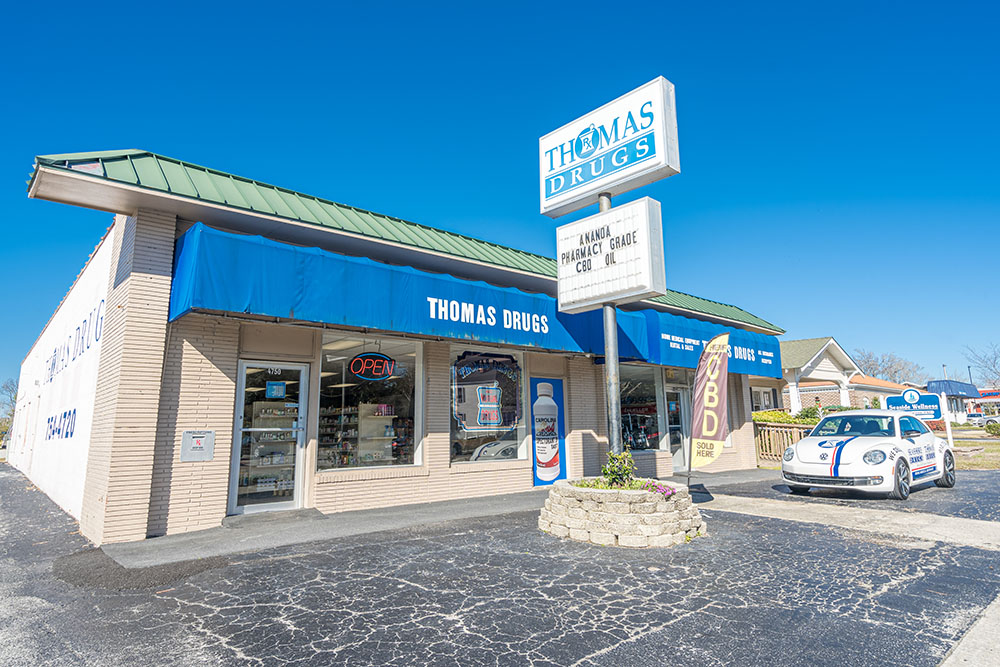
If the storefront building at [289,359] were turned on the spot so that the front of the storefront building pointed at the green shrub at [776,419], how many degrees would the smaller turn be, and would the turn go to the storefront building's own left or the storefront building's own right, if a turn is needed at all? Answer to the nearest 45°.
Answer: approximately 90° to the storefront building's own left

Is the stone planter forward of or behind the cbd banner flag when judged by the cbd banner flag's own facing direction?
forward

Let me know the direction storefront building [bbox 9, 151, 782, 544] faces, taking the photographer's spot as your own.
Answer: facing the viewer and to the right of the viewer

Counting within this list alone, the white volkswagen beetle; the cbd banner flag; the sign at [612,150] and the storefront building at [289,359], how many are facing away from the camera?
0

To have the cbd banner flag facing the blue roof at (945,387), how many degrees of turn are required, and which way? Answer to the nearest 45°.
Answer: approximately 135° to its left

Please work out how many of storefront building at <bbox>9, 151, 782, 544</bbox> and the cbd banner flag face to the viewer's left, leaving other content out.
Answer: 0

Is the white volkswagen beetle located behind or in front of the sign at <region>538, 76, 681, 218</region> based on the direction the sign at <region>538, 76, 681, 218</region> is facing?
behind

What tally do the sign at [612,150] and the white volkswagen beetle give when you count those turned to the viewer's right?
0

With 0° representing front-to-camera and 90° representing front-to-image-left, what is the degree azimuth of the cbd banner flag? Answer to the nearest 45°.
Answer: approximately 0°

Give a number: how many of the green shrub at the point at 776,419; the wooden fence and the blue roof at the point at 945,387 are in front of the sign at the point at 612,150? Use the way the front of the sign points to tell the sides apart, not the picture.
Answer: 0

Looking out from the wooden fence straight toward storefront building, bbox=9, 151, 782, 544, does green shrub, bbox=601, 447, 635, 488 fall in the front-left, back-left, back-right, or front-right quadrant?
front-left

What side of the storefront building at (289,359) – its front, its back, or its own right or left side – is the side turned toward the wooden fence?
left

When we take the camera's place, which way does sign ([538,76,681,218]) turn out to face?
facing the viewer and to the left of the viewer

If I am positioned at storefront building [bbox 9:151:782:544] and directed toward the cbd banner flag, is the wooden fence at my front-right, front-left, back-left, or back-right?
front-left
